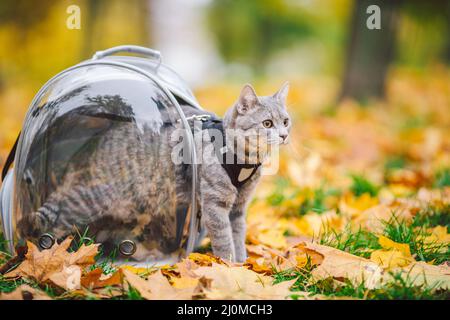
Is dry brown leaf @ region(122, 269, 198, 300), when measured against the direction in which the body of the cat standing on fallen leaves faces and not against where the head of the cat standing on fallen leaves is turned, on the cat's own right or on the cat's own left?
on the cat's own right

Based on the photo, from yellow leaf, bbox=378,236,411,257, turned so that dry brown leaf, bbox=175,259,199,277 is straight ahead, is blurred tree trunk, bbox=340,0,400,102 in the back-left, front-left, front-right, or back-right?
back-right

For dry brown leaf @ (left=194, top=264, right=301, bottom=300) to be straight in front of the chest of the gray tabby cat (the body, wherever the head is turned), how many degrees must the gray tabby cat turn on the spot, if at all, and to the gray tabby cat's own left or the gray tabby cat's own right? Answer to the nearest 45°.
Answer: approximately 45° to the gray tabby cat's own right

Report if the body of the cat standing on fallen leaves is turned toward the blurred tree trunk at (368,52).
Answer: no

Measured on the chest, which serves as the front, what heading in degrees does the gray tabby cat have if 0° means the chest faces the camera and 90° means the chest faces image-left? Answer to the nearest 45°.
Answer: approximately 270°

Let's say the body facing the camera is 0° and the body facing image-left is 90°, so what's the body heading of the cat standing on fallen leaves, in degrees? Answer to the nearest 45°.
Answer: approximately 270°
